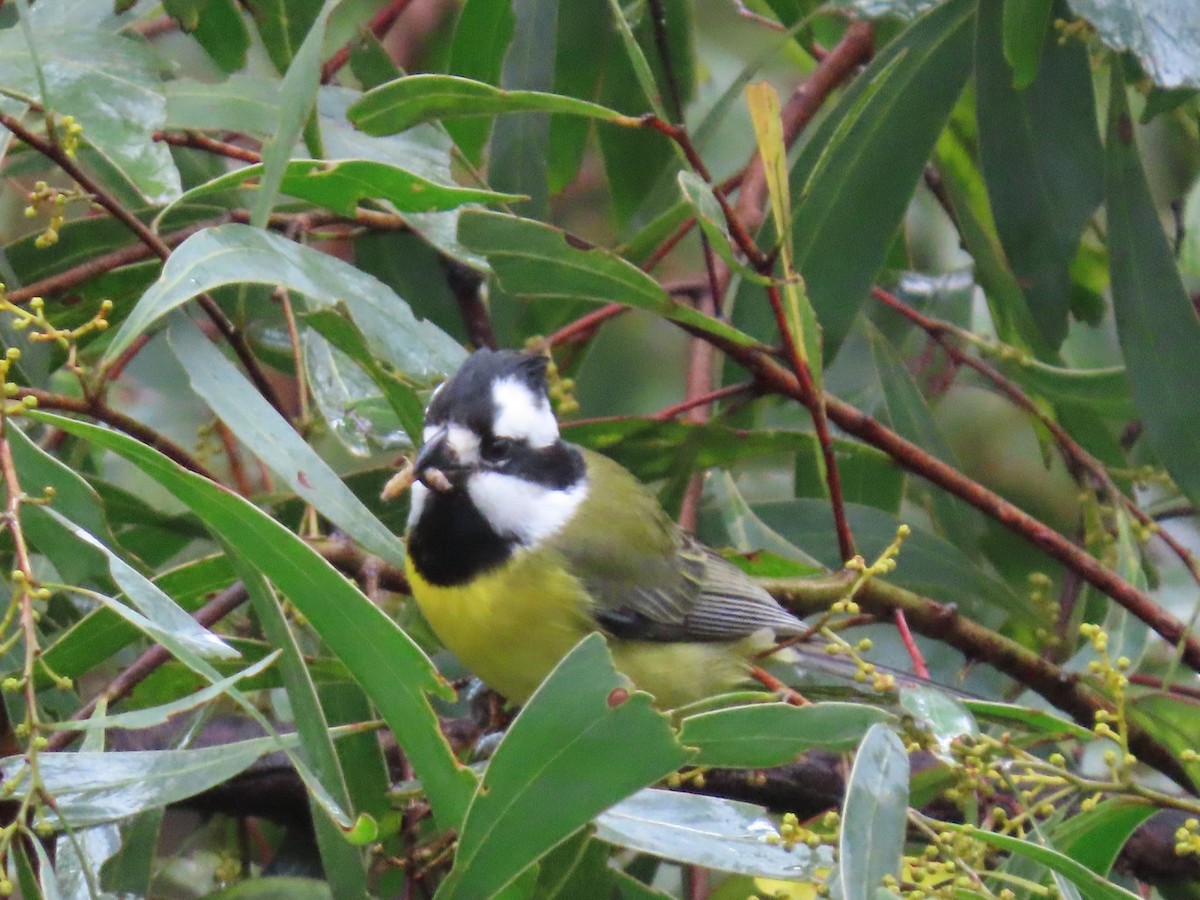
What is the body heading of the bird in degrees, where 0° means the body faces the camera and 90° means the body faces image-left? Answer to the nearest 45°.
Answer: approximately 45°

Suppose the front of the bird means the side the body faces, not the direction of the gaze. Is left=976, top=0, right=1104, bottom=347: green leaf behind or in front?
behind

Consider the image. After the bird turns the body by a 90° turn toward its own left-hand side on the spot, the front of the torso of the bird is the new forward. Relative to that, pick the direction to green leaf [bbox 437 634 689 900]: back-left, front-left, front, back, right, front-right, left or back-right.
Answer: front-right

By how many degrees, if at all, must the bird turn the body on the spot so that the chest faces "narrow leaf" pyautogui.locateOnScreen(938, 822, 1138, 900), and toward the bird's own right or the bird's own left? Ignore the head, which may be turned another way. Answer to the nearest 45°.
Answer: approximately 90° to the bird's own left

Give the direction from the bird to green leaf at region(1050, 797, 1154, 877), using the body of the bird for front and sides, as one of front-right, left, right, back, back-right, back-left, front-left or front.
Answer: left

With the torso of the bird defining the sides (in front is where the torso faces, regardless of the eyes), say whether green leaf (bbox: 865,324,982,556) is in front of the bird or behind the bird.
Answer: behind

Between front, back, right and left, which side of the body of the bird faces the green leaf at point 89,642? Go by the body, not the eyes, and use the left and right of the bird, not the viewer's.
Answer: front

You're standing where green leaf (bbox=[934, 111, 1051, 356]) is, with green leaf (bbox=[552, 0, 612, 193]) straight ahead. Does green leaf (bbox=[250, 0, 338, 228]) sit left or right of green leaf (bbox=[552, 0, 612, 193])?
left

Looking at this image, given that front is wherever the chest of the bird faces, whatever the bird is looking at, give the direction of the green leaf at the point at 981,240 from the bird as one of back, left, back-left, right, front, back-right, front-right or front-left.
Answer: back
